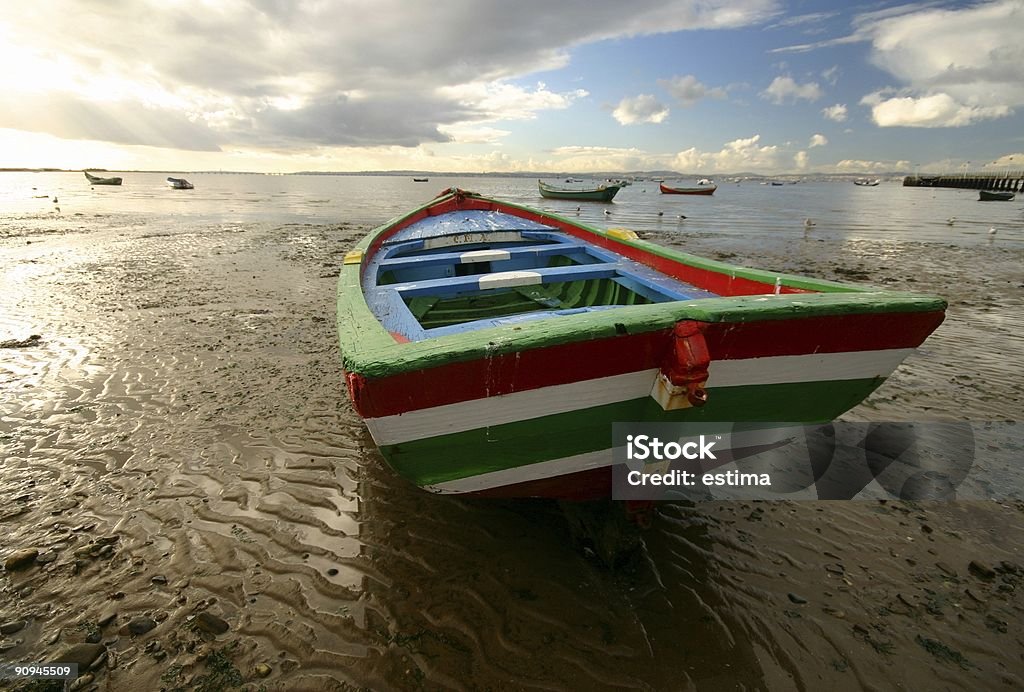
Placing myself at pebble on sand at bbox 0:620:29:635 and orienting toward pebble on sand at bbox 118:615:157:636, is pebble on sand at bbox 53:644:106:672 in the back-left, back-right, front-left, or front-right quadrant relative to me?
front-right

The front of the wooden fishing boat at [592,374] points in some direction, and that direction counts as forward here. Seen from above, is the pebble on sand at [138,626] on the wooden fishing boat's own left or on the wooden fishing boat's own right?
on the wooden fishing boat's own left

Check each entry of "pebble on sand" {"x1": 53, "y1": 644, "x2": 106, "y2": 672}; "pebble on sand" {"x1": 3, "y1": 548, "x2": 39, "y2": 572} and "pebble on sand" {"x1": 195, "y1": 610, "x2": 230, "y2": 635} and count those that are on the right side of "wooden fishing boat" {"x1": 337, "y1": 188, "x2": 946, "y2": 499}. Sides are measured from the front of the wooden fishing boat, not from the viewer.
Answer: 0

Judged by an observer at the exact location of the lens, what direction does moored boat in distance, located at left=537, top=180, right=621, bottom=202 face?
facing to the left of the viewer

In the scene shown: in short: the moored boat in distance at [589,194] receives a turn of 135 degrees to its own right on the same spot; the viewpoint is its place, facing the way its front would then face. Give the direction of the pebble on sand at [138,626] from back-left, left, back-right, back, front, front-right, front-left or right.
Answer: back-right

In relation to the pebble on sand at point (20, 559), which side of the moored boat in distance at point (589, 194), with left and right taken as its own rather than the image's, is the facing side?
left

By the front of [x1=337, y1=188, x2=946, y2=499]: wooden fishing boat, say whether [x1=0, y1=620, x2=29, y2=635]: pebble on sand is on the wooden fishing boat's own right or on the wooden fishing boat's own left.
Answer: on the wooden fishing boat's own left

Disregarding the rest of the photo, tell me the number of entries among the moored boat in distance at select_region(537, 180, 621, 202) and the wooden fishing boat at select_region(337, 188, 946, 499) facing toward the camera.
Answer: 0

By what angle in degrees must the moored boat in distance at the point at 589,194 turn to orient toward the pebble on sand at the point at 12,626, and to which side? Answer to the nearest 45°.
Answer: approximately 90° to its left

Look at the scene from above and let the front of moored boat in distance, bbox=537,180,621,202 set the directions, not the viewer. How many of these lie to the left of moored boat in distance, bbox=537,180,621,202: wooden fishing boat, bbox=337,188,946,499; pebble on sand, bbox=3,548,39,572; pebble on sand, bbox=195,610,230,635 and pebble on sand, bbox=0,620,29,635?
4

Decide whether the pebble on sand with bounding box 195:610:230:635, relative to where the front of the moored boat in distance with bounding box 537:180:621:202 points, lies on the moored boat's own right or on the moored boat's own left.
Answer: on the moored boat's own left

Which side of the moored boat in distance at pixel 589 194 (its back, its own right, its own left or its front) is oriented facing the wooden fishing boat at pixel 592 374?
left

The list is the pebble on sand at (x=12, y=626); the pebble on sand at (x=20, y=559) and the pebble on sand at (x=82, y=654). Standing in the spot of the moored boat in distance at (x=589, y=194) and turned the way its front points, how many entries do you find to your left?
3

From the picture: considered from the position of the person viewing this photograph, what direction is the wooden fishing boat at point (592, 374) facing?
facing away from the viewer and to the left of the viewer
